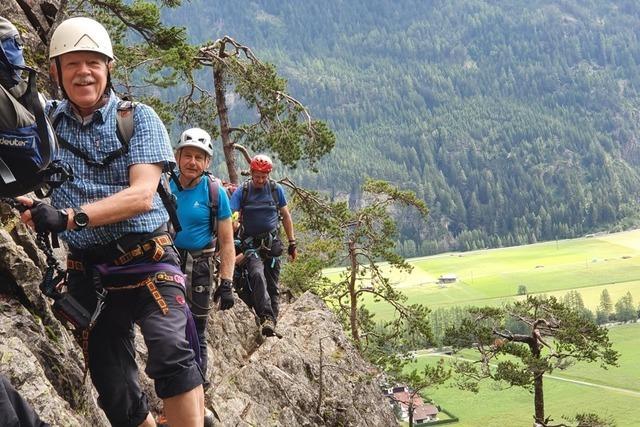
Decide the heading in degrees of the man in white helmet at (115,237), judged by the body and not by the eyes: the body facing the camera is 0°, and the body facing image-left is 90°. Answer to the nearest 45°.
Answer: approximately 45°

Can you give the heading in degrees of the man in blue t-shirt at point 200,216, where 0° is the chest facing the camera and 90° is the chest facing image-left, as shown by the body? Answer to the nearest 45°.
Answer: approximately 45°

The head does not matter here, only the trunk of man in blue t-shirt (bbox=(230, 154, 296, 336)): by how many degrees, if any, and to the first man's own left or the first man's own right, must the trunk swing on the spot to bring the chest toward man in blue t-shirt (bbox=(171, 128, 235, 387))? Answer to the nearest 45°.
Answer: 0° — they already face them

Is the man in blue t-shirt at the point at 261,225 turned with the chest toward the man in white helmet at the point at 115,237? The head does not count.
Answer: yes

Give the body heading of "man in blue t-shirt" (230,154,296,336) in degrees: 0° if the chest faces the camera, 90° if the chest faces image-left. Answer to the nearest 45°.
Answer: approximately 0°
